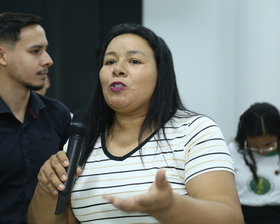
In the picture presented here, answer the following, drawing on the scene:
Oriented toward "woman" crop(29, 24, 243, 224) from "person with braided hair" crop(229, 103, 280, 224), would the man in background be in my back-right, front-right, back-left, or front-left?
front-right

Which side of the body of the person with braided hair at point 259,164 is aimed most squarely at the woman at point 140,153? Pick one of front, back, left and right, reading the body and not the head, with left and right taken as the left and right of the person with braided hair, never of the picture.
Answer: front

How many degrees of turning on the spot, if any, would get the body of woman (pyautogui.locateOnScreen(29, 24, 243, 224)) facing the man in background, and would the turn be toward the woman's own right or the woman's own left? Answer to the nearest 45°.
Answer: approximately 90° to the woman's own right

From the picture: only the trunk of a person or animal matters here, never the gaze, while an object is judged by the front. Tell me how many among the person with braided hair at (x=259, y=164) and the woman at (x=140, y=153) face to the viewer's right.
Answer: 0

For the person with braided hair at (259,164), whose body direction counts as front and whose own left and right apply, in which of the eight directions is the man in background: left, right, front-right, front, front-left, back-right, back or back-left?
front-right

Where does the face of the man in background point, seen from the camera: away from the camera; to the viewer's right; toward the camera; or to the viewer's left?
to the viewer's right

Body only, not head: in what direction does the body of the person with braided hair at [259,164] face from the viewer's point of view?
toward the camera

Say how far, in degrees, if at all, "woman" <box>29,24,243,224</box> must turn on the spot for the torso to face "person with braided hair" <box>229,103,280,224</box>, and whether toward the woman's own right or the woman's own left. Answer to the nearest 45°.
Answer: approximately 180°

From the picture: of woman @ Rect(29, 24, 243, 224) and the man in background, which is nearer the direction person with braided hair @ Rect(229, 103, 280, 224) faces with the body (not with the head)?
the woman

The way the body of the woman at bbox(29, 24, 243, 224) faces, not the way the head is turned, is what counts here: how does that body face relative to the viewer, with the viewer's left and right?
facing the viewer and to the left of the viewer
